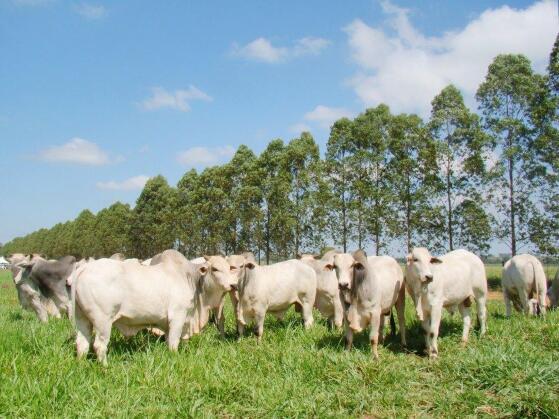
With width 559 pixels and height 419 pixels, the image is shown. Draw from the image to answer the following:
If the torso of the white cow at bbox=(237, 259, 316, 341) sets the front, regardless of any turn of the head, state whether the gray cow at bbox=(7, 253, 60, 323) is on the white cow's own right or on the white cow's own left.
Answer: on the white cow's own right

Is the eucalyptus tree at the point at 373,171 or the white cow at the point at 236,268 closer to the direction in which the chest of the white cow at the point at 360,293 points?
the white cow

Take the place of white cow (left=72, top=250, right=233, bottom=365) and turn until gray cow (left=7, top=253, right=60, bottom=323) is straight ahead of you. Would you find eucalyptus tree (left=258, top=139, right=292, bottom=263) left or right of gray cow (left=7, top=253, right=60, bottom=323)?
right

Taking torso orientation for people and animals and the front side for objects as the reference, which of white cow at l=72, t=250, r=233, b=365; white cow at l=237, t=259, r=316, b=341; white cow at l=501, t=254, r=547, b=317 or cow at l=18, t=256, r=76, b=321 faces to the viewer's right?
white cow at l=72, t=250, r=233, b=365

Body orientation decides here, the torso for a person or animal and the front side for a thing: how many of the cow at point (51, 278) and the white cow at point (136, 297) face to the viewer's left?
1

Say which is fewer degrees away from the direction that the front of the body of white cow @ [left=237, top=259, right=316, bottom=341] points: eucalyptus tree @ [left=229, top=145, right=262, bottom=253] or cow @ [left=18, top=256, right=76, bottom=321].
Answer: the cow

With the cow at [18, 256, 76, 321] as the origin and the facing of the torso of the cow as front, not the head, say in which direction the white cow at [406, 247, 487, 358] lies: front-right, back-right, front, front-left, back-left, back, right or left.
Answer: back-left

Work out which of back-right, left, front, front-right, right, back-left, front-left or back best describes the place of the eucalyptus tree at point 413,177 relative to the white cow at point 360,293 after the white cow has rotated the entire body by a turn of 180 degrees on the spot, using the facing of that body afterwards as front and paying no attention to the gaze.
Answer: front-left

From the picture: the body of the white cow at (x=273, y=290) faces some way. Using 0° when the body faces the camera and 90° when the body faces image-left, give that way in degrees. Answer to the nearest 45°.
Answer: approximately 45°

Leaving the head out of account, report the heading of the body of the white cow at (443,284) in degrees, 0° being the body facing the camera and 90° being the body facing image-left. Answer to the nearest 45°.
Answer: approximately 45°

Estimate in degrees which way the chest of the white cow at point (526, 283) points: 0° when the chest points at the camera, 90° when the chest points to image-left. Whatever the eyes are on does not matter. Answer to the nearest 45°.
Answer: approximately 135°
